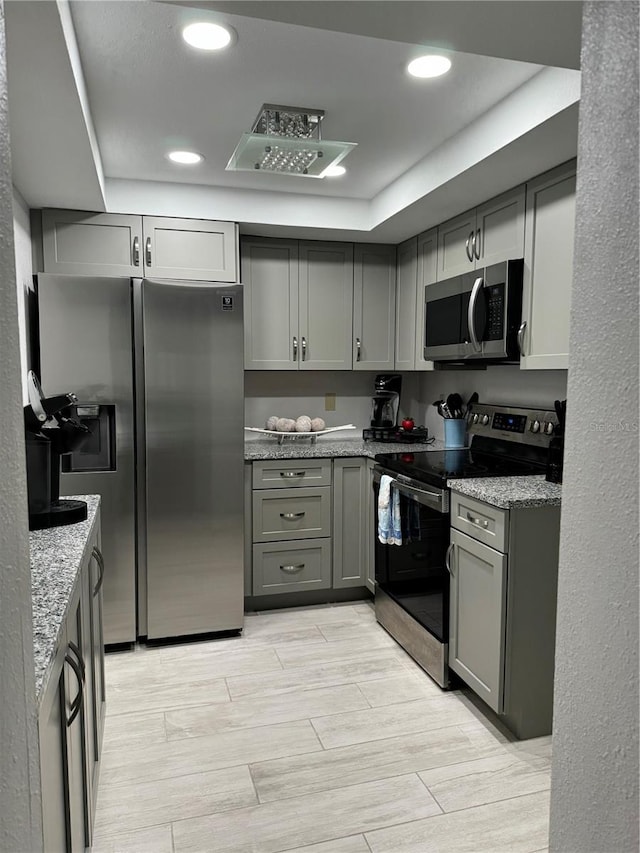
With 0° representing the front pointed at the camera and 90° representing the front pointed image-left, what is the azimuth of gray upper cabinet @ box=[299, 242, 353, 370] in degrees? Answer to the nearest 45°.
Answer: approximately 0°

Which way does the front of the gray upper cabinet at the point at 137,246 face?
toward the camera

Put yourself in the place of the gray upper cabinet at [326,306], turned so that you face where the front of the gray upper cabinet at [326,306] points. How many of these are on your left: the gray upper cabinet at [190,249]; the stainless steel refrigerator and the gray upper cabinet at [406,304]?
1

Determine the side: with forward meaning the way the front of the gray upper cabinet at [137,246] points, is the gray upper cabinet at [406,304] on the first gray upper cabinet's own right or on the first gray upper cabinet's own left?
on the first gray upper cabinet's own left

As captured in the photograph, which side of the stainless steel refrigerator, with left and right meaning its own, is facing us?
front

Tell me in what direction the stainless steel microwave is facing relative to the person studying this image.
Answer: facing the viewer and to the left of the viewer

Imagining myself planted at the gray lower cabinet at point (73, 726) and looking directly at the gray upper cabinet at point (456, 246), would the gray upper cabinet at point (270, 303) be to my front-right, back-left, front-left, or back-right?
front-left

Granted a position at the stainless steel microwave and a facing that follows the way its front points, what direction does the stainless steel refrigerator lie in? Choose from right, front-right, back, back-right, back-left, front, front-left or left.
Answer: front-right

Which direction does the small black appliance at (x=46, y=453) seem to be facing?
to the viewer's right

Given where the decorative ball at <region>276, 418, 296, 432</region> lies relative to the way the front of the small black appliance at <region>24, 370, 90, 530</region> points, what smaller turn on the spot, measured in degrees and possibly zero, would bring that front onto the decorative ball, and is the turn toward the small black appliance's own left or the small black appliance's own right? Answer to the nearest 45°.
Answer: approximately 45° to the small black appliance's own left

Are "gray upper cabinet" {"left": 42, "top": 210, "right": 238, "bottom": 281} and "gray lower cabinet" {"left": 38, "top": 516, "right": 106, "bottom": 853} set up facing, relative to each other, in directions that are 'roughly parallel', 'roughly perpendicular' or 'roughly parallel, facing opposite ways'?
roughly perpendicular

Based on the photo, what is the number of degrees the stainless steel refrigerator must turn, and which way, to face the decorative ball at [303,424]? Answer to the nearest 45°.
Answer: approximately 135° to its left

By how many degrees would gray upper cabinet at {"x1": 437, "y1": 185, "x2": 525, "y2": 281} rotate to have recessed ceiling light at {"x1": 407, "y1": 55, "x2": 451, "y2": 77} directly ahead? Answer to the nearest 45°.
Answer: approximately 45° to its left

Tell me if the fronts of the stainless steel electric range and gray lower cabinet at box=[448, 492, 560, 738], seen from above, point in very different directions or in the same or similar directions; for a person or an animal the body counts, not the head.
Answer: same or similar directions

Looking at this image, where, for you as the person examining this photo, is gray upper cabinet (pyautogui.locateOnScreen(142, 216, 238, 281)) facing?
facing the viewer
